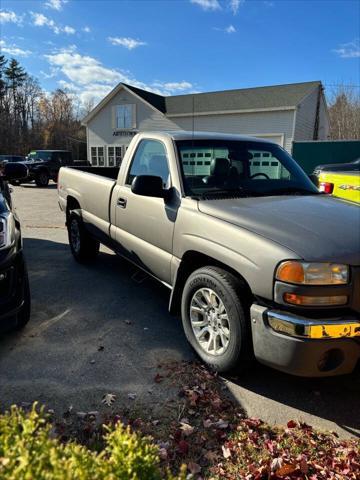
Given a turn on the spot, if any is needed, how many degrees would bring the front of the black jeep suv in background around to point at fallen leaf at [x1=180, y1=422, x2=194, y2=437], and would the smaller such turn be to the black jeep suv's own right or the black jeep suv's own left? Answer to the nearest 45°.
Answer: approximately 45° to the black jeep suv's own left

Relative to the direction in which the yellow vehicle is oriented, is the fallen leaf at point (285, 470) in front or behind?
behind

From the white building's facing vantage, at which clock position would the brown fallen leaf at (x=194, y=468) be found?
The brown fallen leaf is roughly at 12 o'clock from the white building.

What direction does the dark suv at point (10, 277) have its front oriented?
toward the camera

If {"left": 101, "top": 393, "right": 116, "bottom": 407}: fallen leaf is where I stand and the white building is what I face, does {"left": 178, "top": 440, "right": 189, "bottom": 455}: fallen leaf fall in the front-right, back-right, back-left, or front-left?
back-right

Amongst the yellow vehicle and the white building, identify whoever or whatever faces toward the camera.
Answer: the white building

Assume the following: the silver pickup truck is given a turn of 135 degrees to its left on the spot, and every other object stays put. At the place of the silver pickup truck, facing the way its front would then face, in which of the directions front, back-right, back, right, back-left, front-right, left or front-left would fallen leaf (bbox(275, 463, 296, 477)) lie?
back

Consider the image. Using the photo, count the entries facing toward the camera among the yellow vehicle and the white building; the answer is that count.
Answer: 1

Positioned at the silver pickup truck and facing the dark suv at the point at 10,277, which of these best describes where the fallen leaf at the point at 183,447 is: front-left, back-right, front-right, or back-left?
front-left

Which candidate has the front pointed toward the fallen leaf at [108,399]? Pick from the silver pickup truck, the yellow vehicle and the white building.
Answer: the white building

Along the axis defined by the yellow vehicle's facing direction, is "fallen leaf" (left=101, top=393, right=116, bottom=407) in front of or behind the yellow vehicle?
behind

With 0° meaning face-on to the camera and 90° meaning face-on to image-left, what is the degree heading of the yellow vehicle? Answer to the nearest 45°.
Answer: approximately 225°

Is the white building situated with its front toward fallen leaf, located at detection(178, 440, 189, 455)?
yes
